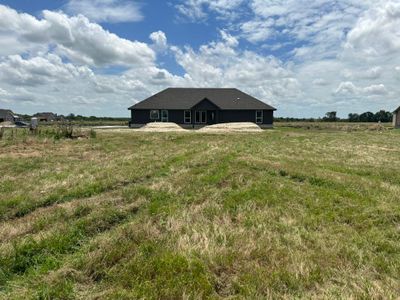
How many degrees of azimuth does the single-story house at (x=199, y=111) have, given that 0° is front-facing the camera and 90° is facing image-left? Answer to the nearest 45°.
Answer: approximately 0°
